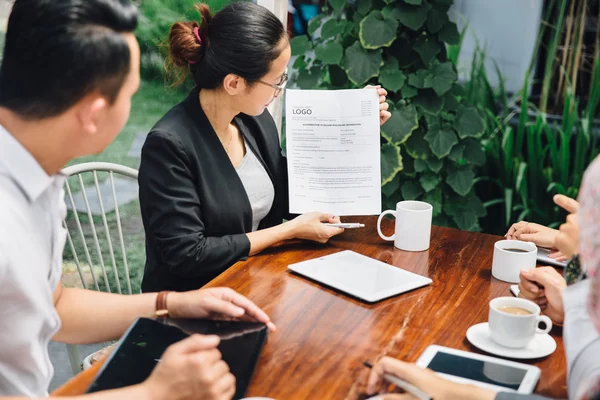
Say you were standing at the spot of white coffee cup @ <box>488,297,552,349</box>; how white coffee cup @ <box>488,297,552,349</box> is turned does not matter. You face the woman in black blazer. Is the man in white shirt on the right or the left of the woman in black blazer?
left

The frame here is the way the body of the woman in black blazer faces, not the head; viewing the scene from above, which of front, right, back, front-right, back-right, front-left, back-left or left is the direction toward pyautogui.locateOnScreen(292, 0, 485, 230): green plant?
left

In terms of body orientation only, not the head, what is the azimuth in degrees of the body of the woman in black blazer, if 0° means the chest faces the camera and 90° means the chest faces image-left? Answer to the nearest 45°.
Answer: approximately 315°

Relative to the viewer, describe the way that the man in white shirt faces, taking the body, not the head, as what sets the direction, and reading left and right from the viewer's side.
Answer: facing to the right of the viewer

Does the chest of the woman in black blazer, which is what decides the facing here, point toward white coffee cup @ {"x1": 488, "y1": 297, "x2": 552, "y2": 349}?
yes

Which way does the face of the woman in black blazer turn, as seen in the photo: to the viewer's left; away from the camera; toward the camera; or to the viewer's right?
to the viewer's right

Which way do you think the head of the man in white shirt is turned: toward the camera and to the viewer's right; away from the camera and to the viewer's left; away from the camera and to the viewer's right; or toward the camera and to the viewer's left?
away from the camera and to the viewer's right

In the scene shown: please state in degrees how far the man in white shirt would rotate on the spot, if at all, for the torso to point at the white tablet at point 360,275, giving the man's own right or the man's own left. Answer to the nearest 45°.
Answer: approximately 45° to the man's own left

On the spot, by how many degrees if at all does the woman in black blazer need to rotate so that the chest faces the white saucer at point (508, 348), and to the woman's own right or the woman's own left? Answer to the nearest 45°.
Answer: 0° — they already face it

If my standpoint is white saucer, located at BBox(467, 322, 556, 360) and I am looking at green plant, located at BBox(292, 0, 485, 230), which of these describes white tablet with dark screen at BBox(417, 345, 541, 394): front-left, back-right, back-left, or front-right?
back-left
